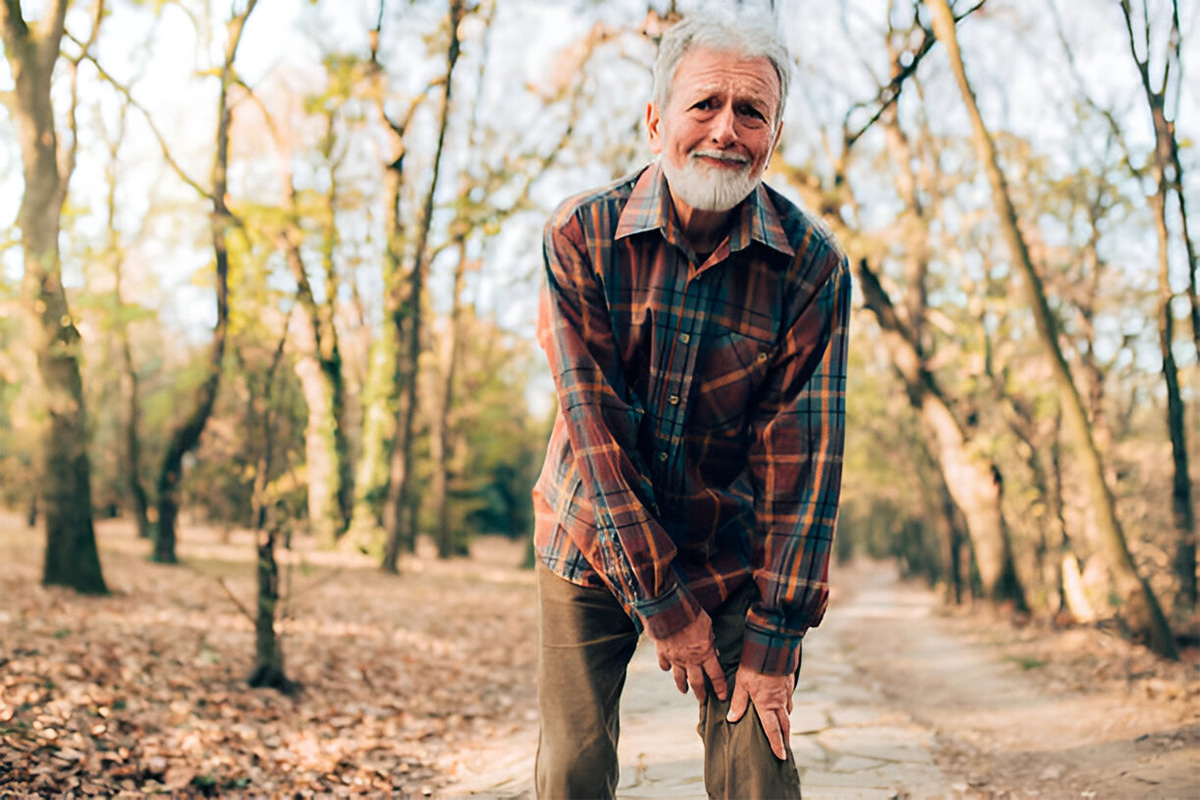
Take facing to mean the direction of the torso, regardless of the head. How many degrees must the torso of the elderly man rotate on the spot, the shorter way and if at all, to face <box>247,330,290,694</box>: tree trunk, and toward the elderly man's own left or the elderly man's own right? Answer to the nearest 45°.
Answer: approximately 135° to the elderly man's own right

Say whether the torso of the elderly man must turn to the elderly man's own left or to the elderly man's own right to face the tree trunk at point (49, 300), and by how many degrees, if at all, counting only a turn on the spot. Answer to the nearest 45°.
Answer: approximately 135° to the elderly man's own right

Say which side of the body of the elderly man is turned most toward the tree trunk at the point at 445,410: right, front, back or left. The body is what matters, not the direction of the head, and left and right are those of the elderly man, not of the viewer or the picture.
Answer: back

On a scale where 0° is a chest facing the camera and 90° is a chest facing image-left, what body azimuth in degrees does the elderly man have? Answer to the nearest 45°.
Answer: approximately 0°

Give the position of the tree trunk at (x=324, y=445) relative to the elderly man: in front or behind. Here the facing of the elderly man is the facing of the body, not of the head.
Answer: behind

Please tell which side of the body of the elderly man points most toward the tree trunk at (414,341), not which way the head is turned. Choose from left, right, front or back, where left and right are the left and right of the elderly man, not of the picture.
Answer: back

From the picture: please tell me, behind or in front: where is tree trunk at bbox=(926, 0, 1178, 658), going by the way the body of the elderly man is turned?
behind

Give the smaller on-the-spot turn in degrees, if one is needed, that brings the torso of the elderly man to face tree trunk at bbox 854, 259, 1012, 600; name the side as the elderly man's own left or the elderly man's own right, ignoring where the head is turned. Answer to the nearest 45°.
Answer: approximately 180°
